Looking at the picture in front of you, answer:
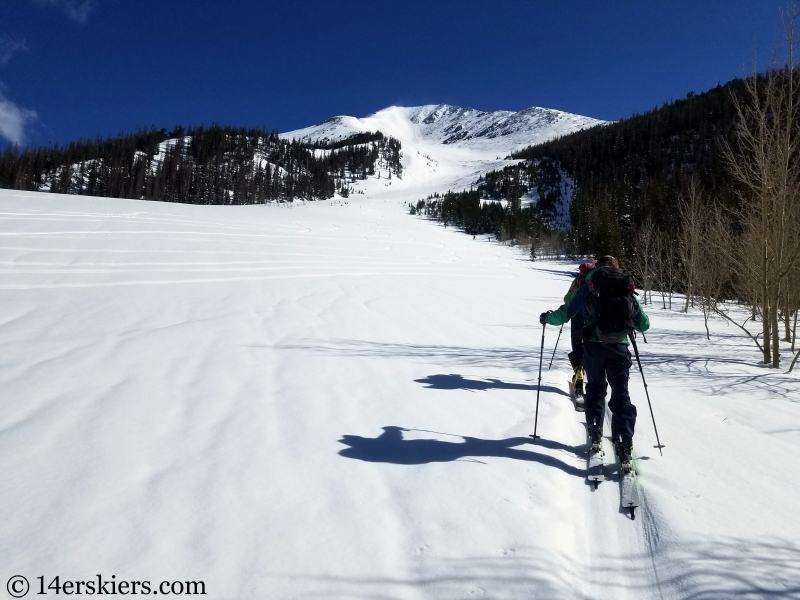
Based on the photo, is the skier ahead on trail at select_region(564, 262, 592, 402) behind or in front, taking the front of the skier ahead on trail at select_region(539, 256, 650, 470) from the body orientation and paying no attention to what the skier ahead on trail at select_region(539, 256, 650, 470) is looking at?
in front

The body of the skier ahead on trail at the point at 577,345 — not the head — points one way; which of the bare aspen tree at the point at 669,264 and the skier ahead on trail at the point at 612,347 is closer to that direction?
the bare aspen tree

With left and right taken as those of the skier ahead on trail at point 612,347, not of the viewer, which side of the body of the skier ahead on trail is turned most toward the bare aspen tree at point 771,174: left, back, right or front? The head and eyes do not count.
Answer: front

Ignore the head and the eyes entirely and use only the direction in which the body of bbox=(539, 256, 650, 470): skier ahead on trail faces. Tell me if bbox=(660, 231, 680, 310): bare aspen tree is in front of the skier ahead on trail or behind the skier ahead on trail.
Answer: in front

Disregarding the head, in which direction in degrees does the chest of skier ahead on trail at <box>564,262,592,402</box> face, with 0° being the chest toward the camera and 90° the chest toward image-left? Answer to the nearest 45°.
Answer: approximately 180°

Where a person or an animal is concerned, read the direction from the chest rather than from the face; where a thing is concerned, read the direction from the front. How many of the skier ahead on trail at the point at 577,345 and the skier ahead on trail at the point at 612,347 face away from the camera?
2

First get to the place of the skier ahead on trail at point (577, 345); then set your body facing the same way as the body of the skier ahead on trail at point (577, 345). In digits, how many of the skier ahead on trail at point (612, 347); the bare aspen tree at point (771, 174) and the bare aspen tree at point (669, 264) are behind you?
1

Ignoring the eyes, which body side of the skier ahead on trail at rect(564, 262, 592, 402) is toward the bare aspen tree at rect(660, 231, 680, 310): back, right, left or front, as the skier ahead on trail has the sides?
front

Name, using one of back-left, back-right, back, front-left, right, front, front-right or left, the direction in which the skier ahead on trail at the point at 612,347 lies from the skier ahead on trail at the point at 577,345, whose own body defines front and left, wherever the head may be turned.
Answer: back

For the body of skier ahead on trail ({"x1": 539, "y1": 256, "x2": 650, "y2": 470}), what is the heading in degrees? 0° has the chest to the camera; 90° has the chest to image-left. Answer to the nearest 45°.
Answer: approximately 180°
